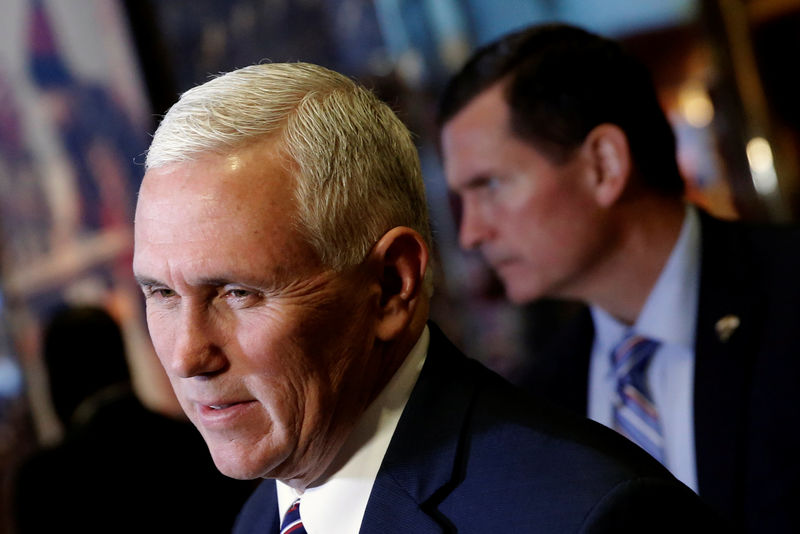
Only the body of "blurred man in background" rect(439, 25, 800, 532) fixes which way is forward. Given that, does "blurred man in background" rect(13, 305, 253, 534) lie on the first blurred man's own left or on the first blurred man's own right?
on the first blurred man's own right

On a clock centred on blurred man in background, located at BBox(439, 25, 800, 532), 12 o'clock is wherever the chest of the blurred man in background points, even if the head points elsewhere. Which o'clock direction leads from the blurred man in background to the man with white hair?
The man with white hair is roughly at 11 o'clock from the blurred man in background.

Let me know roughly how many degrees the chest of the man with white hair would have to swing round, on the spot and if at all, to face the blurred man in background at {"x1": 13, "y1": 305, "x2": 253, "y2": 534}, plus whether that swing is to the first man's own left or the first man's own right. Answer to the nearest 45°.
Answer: approximately 90° to the first man's own right

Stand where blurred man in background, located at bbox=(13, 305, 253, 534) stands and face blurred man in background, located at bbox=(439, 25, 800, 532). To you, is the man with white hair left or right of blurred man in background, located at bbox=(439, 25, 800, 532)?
right

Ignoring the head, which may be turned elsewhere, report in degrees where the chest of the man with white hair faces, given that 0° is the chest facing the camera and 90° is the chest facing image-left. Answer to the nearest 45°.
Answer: approximately 45°

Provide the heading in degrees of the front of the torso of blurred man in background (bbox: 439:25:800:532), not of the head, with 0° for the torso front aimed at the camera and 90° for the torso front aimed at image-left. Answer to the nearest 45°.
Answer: approximately 45°

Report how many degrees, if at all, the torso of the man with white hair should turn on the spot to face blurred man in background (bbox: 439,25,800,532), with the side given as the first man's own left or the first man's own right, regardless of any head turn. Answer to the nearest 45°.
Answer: approximately 180°
